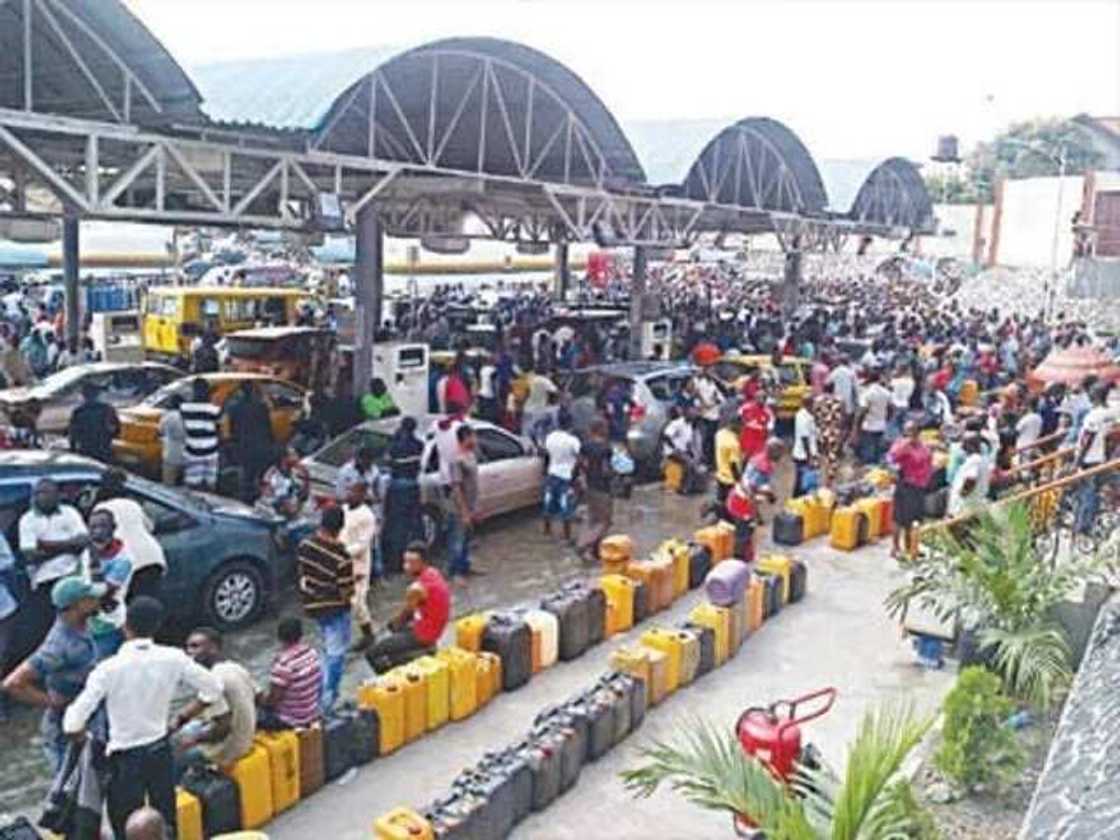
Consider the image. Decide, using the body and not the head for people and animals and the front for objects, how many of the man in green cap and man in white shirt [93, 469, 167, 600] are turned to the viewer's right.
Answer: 1

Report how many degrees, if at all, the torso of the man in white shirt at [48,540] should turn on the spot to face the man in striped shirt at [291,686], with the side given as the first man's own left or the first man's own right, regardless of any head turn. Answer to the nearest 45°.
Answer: approximately 45° to the first man's own left

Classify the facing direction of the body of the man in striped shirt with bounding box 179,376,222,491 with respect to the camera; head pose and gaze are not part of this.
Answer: away from the camera

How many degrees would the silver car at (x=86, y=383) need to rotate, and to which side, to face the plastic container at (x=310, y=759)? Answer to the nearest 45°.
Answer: approximately 90° to its left

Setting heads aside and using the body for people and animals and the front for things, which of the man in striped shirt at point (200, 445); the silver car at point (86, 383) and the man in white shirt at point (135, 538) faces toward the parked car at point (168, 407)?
the man in striped shirt

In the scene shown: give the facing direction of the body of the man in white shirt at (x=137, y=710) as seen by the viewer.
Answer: away from the camera

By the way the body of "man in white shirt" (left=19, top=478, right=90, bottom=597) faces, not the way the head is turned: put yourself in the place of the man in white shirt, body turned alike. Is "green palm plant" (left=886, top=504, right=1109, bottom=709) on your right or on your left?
on your left

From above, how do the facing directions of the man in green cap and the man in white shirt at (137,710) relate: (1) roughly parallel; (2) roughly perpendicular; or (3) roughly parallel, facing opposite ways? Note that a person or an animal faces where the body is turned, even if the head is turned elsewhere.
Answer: roughly perpendicular

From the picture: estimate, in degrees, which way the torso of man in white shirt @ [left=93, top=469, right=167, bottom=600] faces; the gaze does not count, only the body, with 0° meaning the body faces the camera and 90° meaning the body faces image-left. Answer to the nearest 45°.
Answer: approximately 90°

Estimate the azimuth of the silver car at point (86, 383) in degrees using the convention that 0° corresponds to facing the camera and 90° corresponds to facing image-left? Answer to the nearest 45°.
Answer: approximately 90°
